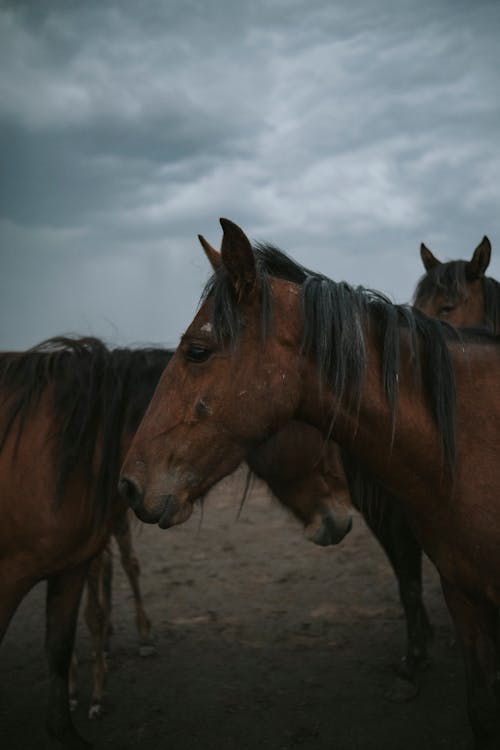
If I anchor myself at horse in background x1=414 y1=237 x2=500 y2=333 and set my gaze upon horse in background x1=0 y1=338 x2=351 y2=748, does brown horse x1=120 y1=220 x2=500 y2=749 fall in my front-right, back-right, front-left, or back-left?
front-left

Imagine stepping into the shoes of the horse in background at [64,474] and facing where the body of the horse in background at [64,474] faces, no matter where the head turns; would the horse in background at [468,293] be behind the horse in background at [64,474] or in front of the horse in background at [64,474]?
in front

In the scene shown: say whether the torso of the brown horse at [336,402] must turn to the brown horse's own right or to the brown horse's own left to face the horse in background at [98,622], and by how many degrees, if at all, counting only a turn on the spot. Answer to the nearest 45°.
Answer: approximately 45° to the brown horse's own right

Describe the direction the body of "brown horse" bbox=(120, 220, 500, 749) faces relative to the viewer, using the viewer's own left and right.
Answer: facing to the left of the viewer

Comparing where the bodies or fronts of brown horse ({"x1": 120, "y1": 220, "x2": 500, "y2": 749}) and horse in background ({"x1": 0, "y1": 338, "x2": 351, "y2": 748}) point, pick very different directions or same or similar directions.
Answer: very different directions

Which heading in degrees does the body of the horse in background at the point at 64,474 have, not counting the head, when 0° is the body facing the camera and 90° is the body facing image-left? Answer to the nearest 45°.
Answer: approximately 270°
